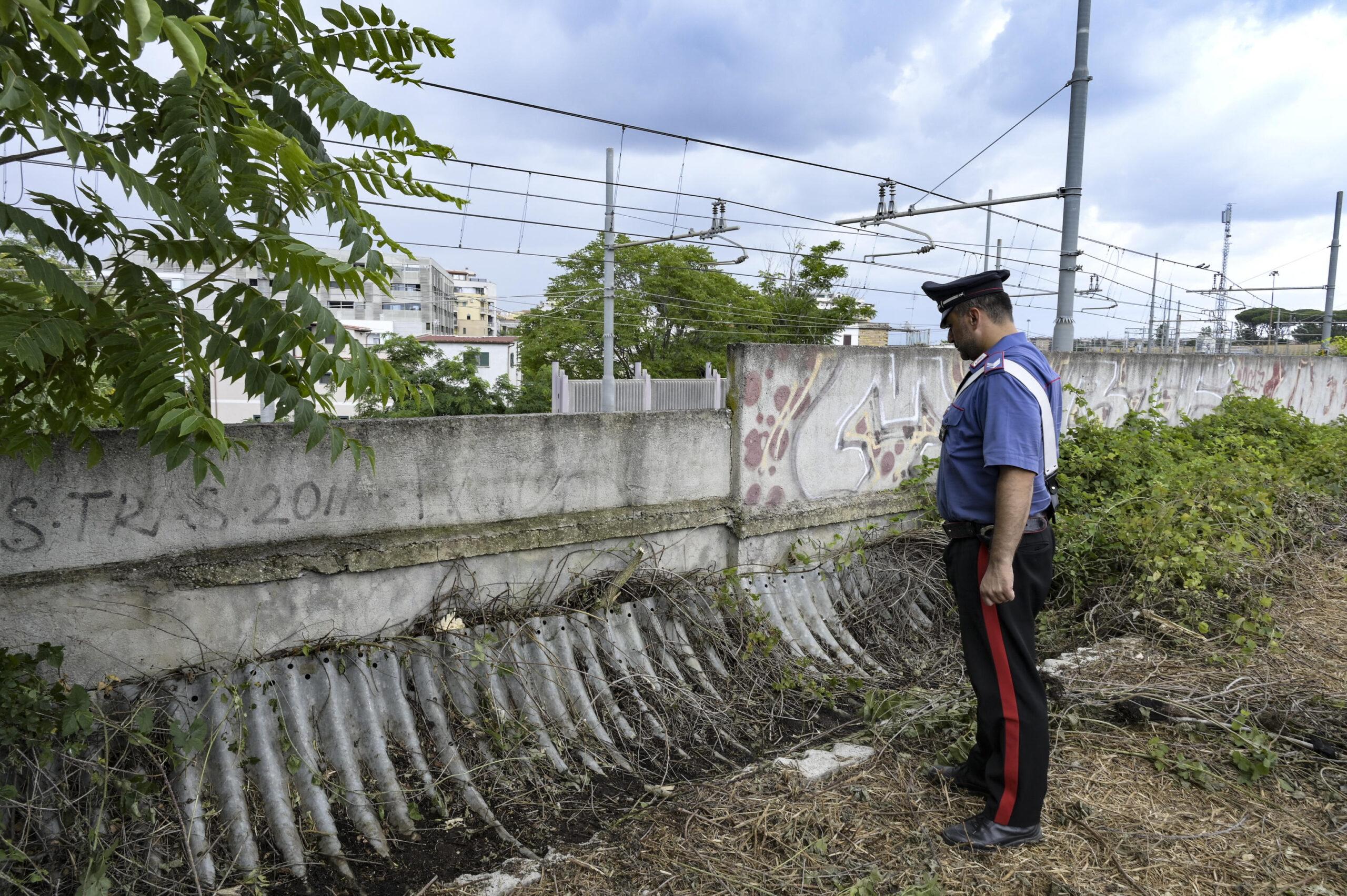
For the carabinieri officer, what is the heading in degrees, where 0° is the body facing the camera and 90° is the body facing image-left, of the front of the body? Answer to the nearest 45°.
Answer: approximately 90°

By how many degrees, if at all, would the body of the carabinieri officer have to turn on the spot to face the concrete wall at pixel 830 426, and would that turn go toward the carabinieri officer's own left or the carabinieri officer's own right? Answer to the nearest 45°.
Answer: approximately 45° to the carabinieri officer's own right

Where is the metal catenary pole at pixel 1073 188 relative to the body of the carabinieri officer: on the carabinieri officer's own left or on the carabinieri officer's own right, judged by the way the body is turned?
on the carabinieri officer's own right

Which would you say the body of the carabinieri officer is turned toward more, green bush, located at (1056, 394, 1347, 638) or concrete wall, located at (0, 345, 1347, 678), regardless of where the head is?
the concrete wall

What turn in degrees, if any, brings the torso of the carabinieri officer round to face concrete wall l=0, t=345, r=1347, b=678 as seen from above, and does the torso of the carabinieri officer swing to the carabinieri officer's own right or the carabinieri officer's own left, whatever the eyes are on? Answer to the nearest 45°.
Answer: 0° — they already face it

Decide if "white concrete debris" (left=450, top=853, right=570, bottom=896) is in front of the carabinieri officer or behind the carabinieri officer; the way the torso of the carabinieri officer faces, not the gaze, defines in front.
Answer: in front

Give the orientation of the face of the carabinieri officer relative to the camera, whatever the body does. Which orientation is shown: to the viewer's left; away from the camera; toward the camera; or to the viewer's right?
to the viewer's left
